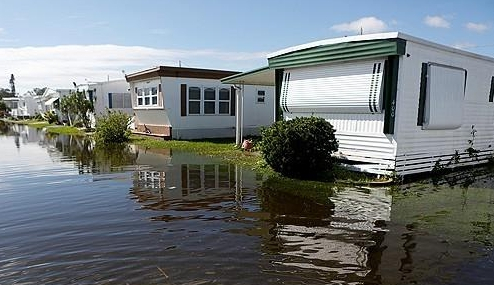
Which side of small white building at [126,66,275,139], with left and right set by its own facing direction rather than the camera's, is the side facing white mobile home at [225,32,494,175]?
left

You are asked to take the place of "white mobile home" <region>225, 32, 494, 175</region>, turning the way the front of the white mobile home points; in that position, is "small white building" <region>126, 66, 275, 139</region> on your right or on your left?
on your right

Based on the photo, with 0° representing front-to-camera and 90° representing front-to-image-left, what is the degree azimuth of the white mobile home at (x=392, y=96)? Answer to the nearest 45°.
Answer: approximately 45°

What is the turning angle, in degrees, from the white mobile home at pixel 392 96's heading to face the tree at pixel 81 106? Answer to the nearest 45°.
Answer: approximately 90° to its right

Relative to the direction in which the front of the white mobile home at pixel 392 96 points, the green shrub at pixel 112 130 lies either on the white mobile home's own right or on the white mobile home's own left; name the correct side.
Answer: on the white mobile home's own right

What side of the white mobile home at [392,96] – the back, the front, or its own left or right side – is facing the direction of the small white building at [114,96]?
right

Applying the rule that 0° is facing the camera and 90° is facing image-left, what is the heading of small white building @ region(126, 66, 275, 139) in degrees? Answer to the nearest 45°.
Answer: approximately 45°
